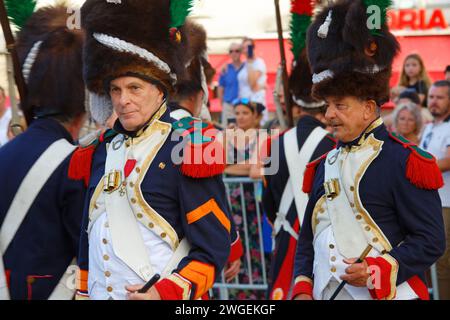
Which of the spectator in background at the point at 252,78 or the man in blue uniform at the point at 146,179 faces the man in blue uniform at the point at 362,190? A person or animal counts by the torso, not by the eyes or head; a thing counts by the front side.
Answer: the spectator in background

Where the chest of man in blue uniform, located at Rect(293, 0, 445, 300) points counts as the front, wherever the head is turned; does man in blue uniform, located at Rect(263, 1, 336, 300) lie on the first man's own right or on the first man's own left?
on the first man's own right

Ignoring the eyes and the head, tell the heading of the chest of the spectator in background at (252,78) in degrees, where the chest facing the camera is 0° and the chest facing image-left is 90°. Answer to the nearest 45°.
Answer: approximately 0°

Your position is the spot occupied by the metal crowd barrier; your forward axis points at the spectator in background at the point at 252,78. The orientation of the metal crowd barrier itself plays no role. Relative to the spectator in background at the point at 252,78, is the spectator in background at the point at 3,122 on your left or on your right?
left

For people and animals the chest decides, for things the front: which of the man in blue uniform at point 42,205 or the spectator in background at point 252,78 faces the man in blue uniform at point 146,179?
the spectator in background

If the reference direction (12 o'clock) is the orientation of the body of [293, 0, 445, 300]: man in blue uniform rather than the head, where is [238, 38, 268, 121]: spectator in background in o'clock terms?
The spectator in background is roughly at 4 o'clock from the man in blue uniform.

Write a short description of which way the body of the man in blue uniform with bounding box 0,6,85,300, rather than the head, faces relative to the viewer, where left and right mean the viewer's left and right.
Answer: facing away from the viewer and to the right of the viewer

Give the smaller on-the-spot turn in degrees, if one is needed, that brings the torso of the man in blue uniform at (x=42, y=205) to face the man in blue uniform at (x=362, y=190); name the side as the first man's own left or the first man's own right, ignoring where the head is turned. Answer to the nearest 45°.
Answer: approximately 45° to the first man's own right

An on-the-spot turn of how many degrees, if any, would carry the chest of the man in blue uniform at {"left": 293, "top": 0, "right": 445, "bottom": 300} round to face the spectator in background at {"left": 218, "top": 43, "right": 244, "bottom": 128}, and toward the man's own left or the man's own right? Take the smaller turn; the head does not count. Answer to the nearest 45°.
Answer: approximately 135° to the man's own right

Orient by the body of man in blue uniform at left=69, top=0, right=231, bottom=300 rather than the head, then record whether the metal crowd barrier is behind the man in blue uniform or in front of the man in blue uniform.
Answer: behind
